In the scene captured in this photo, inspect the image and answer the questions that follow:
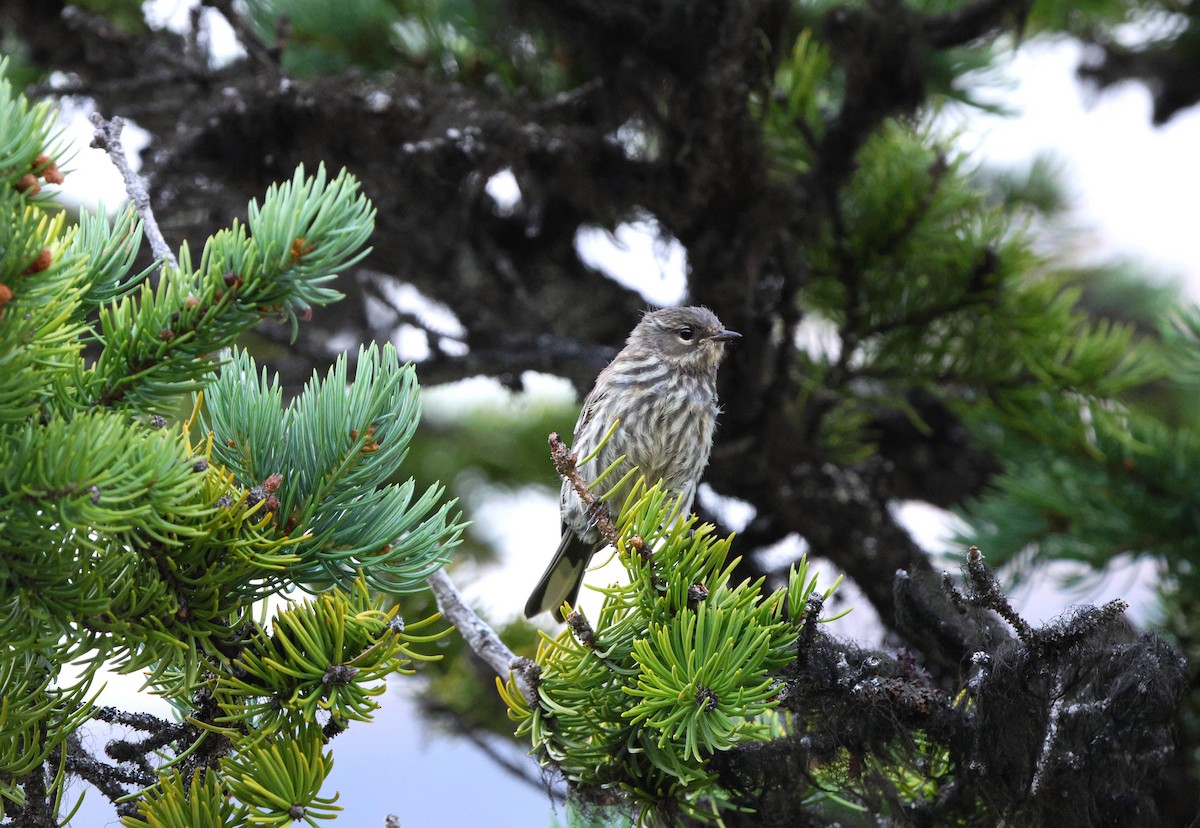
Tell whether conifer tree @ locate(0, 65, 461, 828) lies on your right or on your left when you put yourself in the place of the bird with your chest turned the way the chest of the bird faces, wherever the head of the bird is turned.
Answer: on your right

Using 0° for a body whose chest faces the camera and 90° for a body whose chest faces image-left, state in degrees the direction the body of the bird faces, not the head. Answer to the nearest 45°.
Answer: approximately 315°
